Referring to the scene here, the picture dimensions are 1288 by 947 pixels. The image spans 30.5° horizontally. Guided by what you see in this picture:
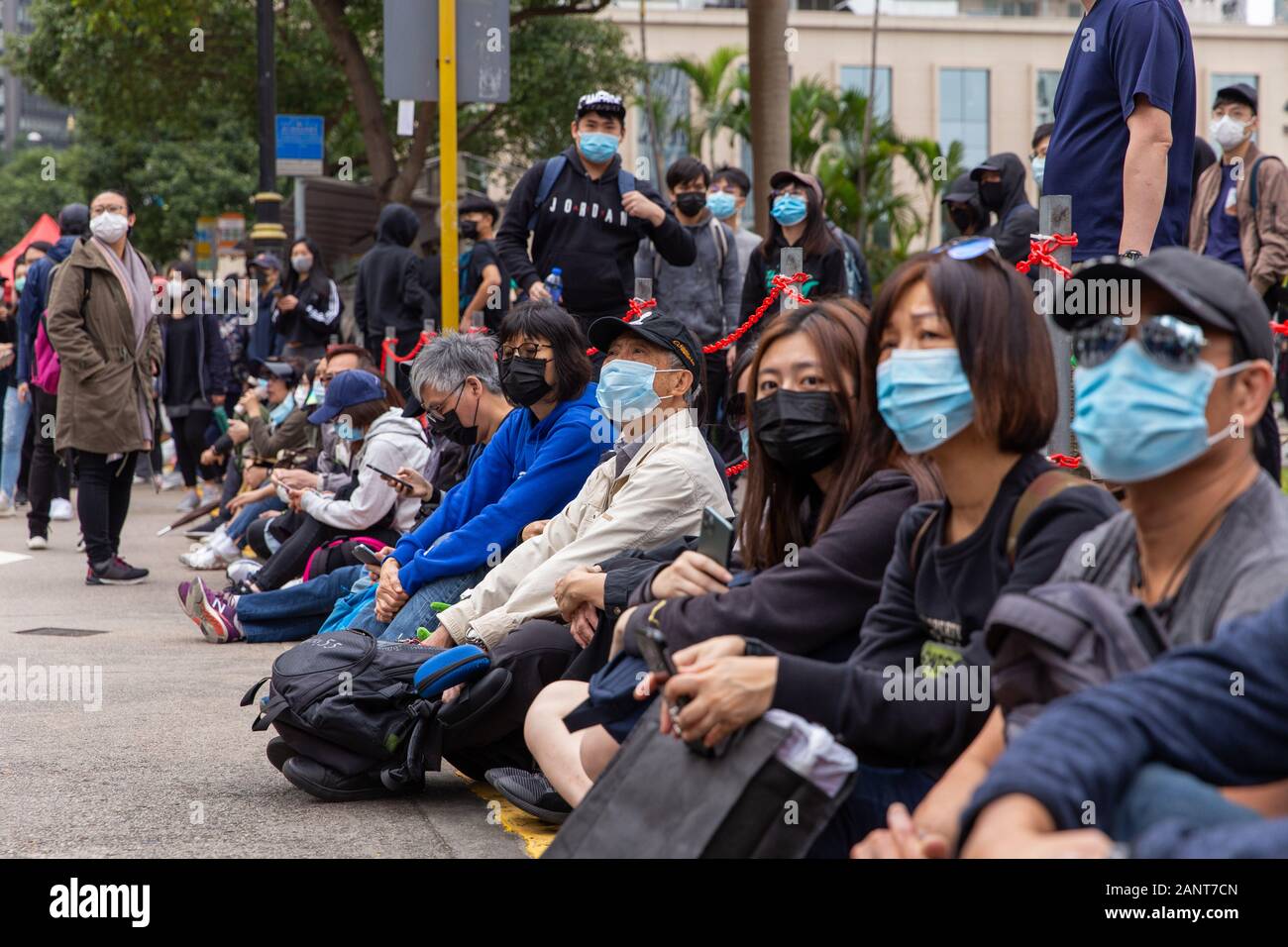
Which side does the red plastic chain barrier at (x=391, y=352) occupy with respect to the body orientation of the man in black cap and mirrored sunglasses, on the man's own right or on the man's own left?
on the man's own right

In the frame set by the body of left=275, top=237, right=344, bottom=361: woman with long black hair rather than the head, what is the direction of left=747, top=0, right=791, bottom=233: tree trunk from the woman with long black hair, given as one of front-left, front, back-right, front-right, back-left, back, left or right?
left

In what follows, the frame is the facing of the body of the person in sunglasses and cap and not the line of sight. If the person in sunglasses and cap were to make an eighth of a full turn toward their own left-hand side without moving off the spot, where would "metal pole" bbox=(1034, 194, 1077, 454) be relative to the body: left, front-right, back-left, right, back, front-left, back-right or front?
back

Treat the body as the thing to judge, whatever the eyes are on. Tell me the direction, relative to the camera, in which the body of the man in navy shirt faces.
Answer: to the viewer's left

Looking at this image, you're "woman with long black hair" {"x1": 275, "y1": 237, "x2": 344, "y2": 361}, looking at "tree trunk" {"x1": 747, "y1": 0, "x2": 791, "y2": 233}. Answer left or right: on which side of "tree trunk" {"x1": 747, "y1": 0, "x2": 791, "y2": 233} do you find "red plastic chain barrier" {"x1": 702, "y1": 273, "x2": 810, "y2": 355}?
right

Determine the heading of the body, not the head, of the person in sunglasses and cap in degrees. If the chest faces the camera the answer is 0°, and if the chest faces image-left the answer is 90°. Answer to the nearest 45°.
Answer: approximately 45°

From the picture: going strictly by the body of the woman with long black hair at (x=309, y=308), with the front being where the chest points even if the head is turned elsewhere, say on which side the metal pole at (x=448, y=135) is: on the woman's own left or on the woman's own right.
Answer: on the woman's own left

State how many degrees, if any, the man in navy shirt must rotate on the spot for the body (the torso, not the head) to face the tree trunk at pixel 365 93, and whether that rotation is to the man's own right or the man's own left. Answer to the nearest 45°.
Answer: approximately 45° to the man's own right

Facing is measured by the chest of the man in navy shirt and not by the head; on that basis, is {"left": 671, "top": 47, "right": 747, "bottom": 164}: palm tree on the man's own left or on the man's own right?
on the man's own right

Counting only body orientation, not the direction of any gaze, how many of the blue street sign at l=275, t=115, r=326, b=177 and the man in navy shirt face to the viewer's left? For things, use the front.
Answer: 1

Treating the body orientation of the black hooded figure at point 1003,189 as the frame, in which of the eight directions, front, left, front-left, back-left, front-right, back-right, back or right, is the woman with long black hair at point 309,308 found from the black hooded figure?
right
